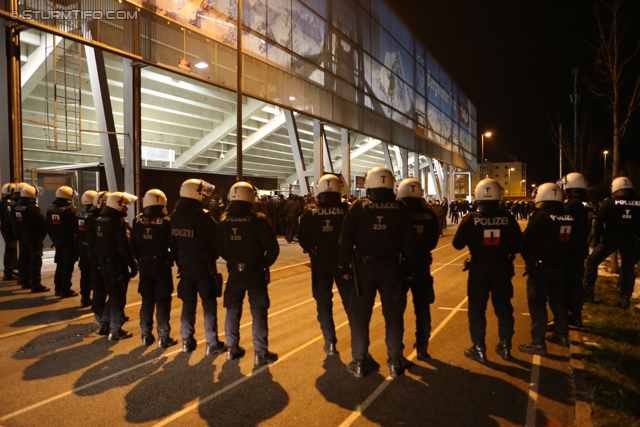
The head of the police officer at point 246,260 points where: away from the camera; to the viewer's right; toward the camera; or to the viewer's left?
away from the camera

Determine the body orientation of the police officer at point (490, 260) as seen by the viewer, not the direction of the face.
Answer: away from the camera

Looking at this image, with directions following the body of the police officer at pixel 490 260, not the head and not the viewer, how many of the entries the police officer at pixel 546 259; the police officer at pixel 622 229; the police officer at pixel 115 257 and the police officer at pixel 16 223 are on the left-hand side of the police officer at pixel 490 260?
2

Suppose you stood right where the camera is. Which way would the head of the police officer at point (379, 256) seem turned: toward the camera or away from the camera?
away from the camera

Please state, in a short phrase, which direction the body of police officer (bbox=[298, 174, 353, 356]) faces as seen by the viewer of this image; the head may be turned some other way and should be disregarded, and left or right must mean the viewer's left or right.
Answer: facing away from the viewer

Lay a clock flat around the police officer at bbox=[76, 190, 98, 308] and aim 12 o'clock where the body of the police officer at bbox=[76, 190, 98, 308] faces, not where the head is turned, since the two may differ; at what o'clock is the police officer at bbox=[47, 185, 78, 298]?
the police officer at bbox=[47, 185, 78, 298] is roughly at 10 o'clock from the police officer at bbox=[76, 190, 98, 308].

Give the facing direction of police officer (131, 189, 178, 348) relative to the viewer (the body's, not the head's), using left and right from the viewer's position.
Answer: facing away from the viewer

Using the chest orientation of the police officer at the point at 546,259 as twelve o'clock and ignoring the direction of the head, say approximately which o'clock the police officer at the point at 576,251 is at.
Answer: the police officer at the point at 576,251 is roughly at 2 o'clock from the police officer at the point at 546,259.

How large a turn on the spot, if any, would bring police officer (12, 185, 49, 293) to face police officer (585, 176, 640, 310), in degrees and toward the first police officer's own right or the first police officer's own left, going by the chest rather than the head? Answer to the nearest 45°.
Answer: approximately 45° to the first police officer's own right

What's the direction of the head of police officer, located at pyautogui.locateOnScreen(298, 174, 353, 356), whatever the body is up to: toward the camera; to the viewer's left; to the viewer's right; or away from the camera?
away from the camera

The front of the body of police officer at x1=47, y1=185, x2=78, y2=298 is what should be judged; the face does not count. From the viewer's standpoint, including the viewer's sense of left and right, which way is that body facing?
facing away from the viewer and to the right of the viewer
